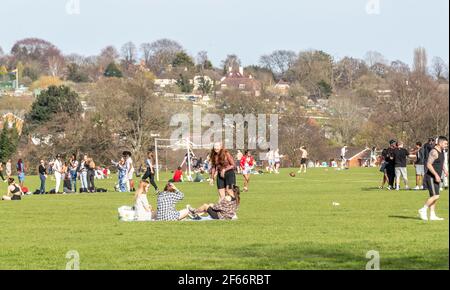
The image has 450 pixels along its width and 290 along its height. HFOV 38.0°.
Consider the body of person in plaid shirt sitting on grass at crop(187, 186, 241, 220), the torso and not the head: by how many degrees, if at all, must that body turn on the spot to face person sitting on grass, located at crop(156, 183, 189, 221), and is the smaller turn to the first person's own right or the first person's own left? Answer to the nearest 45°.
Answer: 0° — they already face them

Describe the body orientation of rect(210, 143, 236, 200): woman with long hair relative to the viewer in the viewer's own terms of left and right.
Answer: facing the viewer and to the left of the viewer

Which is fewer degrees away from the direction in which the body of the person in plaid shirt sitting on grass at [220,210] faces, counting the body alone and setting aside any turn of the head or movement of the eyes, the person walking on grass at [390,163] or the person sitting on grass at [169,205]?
the person sitting on grass

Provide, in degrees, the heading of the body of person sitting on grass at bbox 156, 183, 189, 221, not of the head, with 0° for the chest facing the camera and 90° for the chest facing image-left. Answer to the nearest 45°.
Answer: approximately 225°

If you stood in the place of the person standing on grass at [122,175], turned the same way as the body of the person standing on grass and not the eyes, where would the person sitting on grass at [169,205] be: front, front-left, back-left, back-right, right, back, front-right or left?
front-left

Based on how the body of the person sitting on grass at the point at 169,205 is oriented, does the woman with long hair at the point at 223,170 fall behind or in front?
in front
